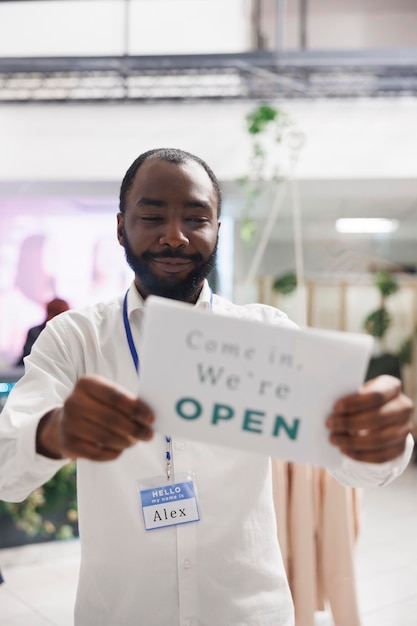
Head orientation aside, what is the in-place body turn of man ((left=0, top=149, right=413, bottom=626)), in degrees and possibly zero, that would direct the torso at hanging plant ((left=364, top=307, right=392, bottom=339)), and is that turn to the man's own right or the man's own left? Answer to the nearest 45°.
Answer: approximately 180°

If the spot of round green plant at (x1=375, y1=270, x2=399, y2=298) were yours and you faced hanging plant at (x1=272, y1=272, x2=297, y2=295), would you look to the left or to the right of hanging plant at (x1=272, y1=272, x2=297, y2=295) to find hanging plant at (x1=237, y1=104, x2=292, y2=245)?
left

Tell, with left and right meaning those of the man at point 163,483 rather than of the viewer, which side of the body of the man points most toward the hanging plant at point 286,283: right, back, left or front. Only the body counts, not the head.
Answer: back

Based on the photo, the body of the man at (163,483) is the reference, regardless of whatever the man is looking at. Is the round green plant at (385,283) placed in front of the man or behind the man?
behind

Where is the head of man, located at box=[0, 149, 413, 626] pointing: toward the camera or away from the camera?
toward the camera

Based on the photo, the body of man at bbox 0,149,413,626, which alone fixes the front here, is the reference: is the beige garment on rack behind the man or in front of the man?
behind

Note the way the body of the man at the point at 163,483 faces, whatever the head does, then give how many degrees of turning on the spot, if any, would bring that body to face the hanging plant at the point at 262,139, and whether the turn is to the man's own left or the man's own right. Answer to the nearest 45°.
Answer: approximately 180°

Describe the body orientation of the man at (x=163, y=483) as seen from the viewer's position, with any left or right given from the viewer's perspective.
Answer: facing the viewer
